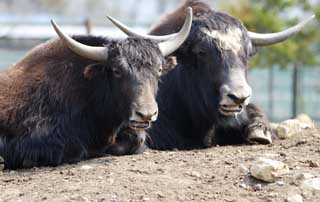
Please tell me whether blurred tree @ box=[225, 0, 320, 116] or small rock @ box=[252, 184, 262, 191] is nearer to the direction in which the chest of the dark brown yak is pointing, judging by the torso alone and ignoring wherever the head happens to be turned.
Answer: the small rock

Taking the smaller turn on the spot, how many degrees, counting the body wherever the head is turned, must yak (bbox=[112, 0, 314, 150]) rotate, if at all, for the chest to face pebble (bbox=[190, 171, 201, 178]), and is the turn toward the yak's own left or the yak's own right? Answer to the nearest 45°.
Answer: approximately 45° to the yak's own right

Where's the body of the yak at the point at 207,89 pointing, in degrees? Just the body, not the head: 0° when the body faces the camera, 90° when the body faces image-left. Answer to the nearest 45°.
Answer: approximately 315°

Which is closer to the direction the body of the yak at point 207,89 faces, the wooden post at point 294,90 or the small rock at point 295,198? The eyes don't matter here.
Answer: the small rock

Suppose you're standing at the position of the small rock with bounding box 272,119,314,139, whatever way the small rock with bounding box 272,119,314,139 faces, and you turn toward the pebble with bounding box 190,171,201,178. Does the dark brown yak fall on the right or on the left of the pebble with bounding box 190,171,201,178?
right

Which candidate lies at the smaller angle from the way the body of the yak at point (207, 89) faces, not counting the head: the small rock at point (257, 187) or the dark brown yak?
the small rock

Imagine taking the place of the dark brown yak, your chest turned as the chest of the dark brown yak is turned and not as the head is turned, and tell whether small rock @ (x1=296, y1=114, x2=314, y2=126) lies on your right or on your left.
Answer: on your left
